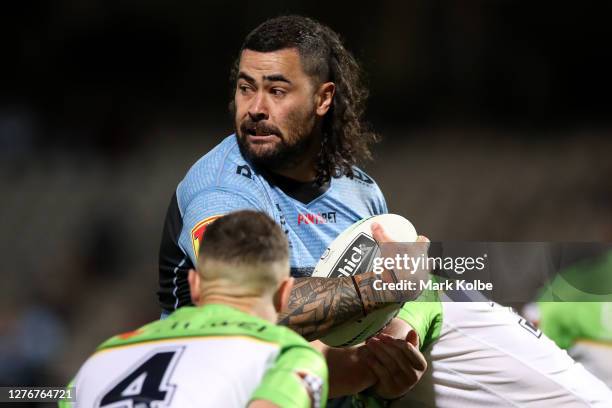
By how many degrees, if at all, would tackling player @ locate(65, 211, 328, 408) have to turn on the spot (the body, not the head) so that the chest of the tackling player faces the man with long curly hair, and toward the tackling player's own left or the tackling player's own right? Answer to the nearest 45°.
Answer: approximately 45° to the tackling player's own left

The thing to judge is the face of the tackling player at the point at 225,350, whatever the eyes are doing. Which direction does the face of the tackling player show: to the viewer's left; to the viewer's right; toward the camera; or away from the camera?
away from the camera

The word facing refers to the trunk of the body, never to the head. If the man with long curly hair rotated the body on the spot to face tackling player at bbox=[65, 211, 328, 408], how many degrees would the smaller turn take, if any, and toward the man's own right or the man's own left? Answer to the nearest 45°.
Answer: approximately 45° to the man's own right

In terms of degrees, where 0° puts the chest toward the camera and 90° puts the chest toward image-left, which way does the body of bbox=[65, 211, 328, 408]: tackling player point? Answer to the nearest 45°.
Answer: approximately 225°

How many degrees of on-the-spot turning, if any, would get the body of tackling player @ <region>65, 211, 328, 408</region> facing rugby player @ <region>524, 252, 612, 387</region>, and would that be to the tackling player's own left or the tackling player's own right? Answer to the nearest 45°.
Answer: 0° — they already face them

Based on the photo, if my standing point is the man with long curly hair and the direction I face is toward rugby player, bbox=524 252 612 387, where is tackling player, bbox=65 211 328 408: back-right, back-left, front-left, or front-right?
back-right

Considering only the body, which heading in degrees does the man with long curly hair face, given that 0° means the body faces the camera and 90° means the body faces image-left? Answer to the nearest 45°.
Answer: approximately 315°
